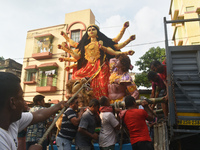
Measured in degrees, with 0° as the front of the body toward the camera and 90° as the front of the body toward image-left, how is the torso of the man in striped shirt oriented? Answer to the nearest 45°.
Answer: approximately 225°

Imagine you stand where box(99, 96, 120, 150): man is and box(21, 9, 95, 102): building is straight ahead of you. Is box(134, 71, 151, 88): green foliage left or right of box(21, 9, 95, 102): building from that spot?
right

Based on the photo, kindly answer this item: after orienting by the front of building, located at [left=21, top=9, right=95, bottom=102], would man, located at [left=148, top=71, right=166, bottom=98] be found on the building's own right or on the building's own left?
on the building's own left

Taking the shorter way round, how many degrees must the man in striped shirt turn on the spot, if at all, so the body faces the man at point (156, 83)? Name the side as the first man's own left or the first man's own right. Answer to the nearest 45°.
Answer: approximately 45° to the first man's own right

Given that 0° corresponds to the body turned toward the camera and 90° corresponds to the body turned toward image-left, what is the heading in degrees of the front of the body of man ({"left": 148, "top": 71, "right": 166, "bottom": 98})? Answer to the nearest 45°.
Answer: approximately 90°

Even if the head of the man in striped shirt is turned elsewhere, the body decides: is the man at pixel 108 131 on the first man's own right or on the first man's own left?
on the first man's own right

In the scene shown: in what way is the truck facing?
away from the camera

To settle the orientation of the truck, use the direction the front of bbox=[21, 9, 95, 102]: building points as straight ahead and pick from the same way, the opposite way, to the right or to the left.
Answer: the opposite way

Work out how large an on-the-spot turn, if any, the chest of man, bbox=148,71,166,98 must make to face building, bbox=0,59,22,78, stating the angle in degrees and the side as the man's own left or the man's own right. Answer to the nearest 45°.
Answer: approximately 45° to the man's own right
